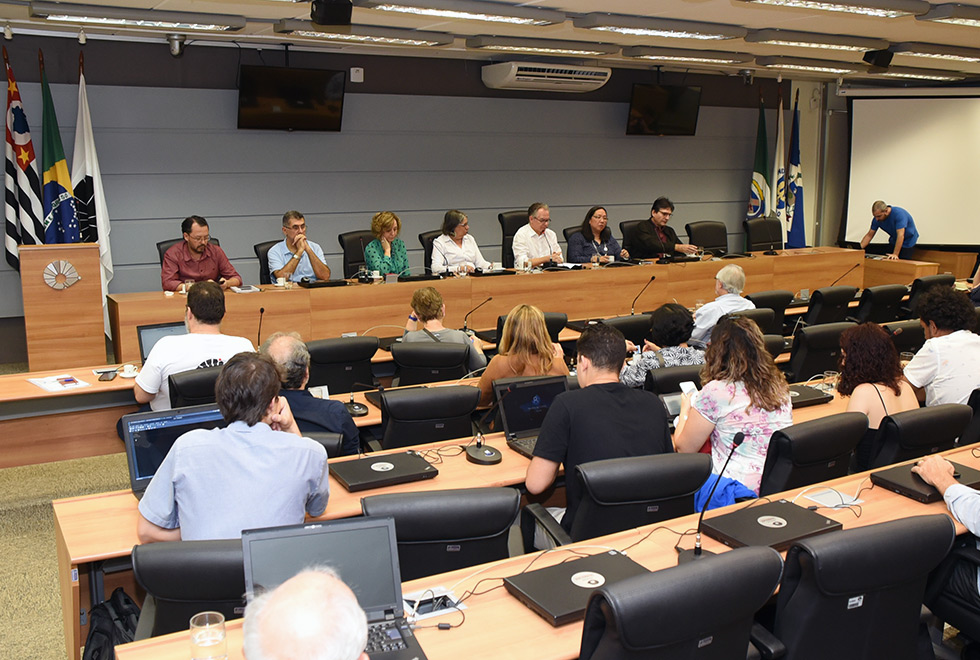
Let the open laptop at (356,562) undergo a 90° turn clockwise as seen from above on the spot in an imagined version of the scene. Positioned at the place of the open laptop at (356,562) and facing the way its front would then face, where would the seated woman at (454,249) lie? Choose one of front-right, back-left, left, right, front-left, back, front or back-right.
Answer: right

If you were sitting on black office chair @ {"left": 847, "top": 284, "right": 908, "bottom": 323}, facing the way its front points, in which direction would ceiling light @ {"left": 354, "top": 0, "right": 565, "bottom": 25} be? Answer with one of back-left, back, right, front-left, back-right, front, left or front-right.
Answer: left

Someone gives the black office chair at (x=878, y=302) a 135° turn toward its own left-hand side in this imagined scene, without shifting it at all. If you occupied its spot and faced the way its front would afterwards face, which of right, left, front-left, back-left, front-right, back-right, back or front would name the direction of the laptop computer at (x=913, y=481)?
front

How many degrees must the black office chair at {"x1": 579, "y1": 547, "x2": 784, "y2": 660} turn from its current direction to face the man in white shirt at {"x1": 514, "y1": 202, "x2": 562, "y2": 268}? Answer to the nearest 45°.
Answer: approximately 45° to its right

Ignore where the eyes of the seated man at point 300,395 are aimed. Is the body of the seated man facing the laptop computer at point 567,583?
no

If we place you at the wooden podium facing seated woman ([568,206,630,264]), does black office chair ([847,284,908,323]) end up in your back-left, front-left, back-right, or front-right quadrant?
front-right

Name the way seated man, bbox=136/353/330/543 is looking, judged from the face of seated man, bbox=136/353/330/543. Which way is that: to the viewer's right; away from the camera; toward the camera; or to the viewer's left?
away from the camera

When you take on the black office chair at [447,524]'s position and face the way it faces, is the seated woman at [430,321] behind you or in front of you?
in front

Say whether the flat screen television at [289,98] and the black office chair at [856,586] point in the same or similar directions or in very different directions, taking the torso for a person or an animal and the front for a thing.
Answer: very different directions

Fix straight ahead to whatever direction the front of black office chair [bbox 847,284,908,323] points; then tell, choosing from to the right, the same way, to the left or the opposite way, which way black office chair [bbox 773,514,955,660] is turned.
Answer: the same way

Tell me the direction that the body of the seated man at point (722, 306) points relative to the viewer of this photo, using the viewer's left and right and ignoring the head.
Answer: facing away from the viewer and to the left of the viewer

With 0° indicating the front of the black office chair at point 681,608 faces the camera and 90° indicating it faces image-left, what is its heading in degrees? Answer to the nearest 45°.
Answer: approximately 135°

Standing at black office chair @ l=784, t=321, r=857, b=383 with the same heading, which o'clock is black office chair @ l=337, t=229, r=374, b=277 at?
black office chair @ l=337, t=229, r=374, b=277 is roughly at 11 o'clock from black office chair @ l=784, t=321, r=857, b=383.

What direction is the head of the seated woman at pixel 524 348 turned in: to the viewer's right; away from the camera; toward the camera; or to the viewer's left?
away from the camera

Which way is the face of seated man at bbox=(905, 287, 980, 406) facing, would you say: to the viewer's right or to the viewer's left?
to the viewer's left

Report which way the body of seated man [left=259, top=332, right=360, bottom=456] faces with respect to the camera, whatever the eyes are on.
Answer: away from the camera

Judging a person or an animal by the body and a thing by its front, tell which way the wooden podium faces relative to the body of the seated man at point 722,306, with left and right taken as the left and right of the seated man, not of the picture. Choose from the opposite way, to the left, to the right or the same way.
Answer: the opposite way

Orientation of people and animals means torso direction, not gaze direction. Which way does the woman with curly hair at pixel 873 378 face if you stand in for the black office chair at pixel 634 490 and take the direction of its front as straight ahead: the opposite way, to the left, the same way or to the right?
the same way

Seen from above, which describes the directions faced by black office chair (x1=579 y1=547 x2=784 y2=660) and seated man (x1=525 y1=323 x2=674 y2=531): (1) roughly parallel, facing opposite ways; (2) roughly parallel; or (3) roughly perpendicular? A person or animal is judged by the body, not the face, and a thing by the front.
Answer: roughly parallel

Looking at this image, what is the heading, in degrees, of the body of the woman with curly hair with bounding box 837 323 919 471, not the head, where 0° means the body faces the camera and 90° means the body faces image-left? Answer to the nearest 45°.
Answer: approximately 135°

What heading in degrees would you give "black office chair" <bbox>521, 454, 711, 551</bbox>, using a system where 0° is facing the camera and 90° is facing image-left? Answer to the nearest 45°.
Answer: approximately 135°

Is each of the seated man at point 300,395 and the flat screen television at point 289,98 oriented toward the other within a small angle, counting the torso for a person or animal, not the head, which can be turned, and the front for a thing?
yes

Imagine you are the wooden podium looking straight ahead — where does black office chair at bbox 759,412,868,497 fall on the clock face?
The black office chair is roughly at 11 o'clock from the wooden podium.

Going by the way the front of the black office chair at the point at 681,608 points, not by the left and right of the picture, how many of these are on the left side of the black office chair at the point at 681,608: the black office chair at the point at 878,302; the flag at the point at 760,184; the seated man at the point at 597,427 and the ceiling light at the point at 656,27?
0
